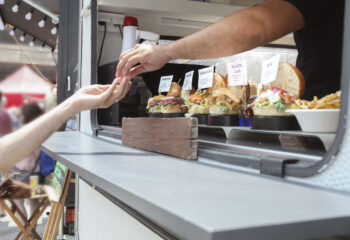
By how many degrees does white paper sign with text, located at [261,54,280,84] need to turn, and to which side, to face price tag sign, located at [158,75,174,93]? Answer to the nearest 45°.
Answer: approximately 90° to its right

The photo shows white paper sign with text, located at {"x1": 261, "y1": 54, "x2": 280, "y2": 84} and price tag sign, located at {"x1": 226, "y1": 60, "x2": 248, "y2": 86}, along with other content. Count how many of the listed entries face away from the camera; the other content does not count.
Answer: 0

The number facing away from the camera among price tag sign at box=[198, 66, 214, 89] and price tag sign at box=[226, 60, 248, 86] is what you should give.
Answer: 0

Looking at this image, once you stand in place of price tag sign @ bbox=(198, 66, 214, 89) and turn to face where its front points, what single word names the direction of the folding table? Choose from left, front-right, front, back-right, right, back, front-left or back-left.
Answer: right

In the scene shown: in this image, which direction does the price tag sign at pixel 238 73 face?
toward the camera

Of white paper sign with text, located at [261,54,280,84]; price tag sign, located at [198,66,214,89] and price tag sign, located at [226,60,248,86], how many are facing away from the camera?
0

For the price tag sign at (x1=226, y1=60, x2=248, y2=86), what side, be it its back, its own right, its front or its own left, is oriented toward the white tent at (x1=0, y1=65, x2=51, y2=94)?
right

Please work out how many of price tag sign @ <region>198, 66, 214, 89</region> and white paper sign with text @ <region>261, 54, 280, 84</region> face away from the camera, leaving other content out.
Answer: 0

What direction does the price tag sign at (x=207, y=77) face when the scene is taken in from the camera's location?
facing the viewer and to the left of the viewer
